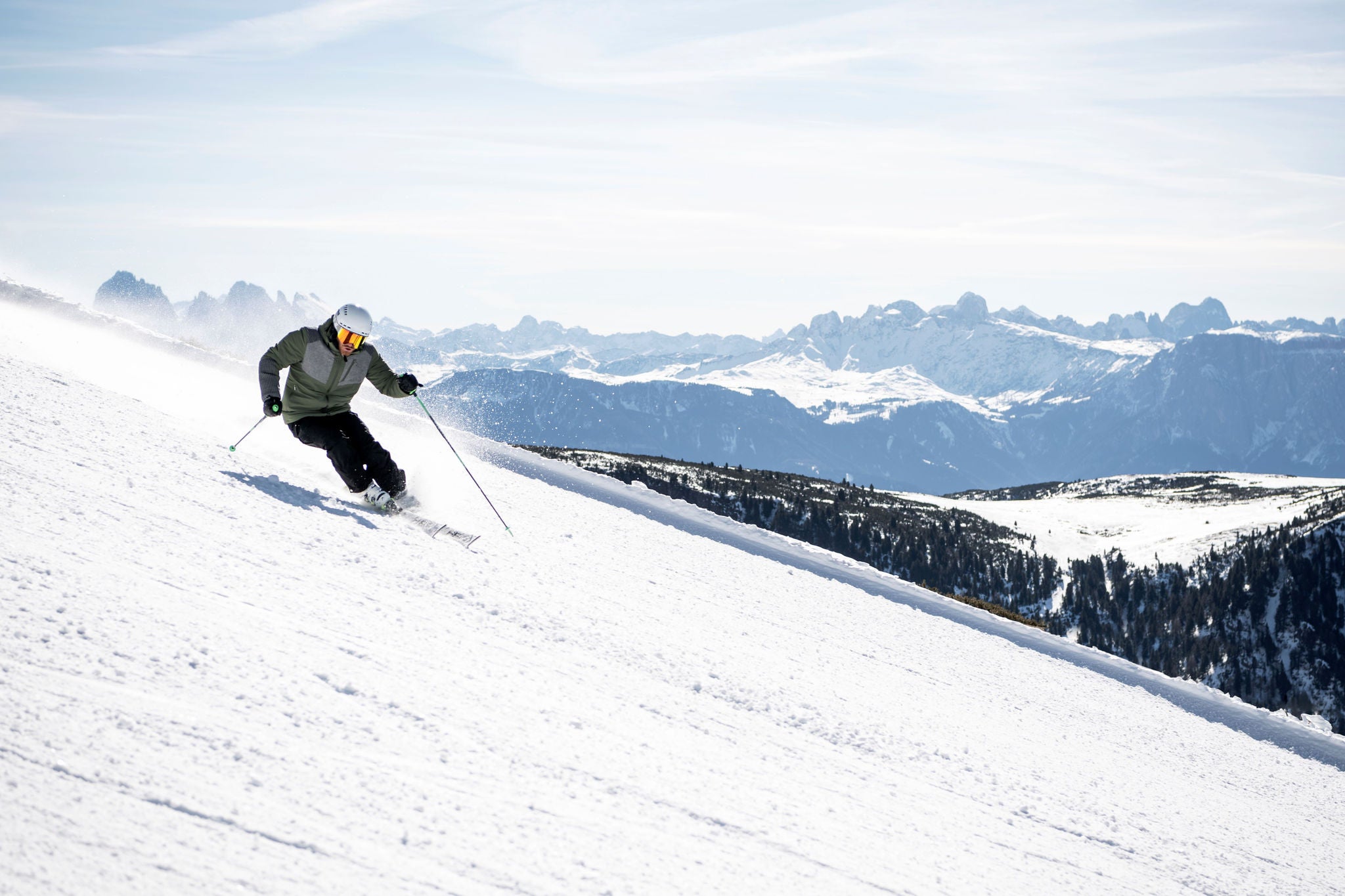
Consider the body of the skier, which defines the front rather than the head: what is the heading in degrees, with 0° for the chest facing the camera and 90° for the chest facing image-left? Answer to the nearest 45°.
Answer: approximately 315°
